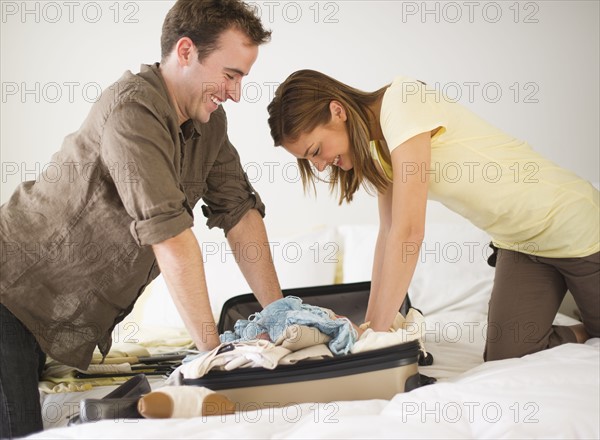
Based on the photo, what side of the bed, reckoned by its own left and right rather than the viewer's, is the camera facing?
front

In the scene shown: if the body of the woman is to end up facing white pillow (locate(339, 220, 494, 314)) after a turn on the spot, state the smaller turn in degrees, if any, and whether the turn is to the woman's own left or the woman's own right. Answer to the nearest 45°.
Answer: approximately 90° to the woman's own right

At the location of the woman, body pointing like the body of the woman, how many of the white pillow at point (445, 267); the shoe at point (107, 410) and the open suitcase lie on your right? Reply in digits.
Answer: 1

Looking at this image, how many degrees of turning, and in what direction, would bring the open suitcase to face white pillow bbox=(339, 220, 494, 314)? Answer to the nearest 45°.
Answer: approximately 180°

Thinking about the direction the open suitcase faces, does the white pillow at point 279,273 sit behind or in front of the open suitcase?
behind

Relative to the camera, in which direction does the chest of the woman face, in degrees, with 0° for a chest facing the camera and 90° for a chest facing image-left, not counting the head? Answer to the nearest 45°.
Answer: approximately 90°

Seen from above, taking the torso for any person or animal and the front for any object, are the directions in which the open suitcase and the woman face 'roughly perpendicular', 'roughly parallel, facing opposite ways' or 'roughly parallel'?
roughly perpendicular

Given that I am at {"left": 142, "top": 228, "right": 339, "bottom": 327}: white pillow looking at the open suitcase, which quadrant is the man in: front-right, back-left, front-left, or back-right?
front-right

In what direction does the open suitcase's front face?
toward the camera

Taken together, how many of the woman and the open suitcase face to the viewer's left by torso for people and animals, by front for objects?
1
